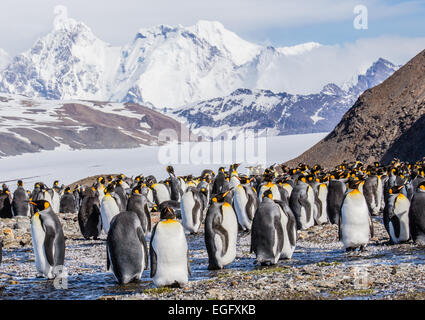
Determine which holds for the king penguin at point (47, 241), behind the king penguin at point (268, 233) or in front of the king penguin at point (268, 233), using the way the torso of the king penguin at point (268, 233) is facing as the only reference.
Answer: behind

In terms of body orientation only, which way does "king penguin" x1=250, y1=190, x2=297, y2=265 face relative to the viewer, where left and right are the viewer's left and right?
facing away from the viewer and to the right of the viewer

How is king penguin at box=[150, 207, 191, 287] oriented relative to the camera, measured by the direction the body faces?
toward the camera

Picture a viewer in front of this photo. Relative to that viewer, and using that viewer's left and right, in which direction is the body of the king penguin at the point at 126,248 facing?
facing away from the viewer

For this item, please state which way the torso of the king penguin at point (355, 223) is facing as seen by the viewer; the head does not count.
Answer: toward the camera

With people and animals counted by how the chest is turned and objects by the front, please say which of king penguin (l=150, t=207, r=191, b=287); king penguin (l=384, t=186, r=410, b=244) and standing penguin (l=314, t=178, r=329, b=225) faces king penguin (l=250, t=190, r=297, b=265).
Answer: the standing penguin

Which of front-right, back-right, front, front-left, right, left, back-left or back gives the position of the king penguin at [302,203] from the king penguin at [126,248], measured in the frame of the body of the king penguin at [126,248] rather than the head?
front-right
